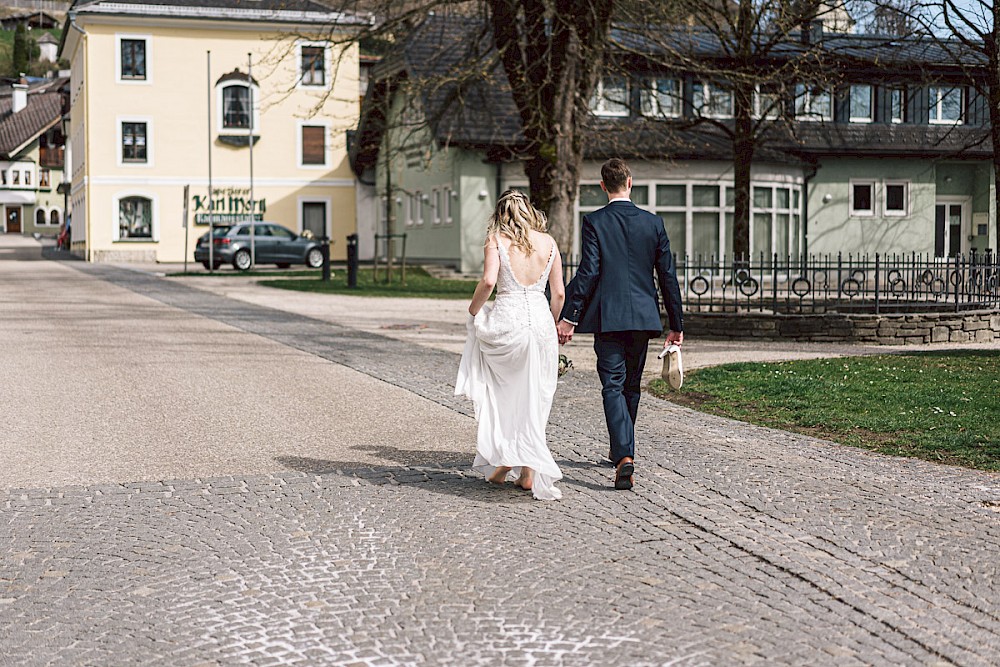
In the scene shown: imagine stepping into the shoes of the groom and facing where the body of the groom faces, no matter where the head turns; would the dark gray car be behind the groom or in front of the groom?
in front

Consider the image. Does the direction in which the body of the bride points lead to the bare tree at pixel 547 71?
yes

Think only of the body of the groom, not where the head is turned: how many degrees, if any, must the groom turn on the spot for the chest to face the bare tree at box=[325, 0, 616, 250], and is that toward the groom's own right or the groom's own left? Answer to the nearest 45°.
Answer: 0° — they already face it

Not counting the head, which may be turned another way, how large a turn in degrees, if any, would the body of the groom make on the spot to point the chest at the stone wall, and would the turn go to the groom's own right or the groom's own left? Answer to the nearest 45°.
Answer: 0° — they already face it

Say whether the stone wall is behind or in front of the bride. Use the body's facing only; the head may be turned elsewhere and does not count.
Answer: in front

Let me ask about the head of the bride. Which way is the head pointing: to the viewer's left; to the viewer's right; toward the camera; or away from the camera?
away from the camera

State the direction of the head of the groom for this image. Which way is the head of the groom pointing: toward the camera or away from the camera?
away from the camera

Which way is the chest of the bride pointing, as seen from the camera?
away from the camera

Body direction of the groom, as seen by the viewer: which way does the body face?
away from the camera

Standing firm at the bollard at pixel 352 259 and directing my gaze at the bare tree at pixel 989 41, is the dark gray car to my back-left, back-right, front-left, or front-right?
back-left

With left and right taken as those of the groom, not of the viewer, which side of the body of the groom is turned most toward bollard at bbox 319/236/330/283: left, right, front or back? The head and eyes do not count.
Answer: front

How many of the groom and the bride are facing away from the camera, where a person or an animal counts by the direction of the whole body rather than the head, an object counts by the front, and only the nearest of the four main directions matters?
2
